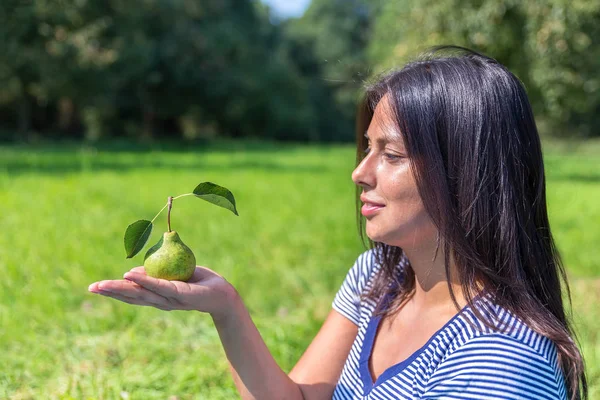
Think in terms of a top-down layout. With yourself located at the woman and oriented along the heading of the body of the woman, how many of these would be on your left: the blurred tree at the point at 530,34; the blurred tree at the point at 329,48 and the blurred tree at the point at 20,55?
0

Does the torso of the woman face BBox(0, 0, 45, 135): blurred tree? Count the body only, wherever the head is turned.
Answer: no

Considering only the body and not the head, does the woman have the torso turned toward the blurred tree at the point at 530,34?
no

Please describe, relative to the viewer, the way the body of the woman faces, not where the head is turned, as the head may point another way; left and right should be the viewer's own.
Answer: facing the viewer and to the left of the viewer

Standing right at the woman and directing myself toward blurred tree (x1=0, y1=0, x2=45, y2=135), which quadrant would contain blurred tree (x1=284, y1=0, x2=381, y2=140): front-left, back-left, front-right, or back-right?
front-right

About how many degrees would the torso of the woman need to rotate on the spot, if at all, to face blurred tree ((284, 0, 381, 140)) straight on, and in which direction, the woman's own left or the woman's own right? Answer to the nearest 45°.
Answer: approximately 135° to the woman's own right

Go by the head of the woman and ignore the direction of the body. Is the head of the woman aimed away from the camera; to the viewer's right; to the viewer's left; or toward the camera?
to the viewer's left
